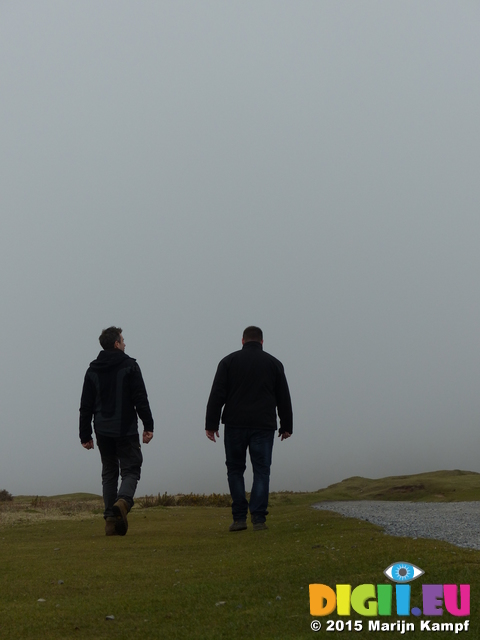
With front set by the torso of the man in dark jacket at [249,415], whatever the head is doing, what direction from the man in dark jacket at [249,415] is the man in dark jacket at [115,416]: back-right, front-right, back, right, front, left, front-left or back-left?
left

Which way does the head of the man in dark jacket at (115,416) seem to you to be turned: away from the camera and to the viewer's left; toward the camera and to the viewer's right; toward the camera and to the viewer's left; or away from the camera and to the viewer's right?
away from the camera and to the viewer's right

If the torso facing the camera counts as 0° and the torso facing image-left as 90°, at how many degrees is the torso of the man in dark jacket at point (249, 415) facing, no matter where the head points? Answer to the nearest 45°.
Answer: approximately 180°

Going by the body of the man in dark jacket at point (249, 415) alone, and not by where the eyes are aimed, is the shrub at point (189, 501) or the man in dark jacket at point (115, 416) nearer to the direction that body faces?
the shrub

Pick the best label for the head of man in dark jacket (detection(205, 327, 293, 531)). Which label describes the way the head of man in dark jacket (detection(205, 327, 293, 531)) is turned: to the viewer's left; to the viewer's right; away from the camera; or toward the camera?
away from the camera

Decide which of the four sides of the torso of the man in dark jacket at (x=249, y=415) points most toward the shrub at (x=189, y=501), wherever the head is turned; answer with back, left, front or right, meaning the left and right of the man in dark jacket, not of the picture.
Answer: front
